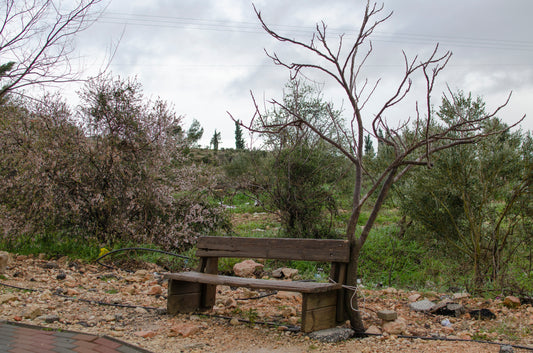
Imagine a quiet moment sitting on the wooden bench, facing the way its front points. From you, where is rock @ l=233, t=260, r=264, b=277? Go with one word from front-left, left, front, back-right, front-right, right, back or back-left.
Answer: back-right

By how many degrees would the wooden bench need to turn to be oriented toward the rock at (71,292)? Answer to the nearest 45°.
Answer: approximately 90° to its right

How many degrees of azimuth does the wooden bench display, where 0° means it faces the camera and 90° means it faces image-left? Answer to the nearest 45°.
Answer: approximately 45°

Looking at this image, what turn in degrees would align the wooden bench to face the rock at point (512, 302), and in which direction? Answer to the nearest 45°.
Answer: approximately 135° to its left

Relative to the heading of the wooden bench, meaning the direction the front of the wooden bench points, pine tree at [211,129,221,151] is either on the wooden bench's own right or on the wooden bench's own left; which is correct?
on the wooden bench's own right

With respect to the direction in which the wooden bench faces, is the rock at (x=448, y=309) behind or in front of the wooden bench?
behind

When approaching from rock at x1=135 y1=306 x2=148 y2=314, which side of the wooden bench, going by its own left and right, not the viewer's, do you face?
right

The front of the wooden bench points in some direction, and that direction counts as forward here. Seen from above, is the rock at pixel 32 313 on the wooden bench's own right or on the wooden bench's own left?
on the wooden bench's own right

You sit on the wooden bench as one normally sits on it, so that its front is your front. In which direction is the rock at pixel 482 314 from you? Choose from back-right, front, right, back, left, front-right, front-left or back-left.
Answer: back-left

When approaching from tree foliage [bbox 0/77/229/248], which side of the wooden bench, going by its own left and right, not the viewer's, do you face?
right
